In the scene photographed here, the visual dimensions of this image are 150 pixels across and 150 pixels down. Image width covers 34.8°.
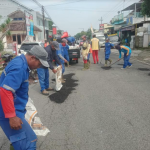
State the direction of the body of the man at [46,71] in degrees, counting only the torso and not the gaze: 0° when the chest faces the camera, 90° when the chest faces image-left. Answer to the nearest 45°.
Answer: approximately 270°

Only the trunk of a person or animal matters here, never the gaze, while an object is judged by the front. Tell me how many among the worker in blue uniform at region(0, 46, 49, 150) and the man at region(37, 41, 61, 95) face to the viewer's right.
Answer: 2

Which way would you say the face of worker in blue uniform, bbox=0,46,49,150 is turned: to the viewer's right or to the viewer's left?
to the viewer's right

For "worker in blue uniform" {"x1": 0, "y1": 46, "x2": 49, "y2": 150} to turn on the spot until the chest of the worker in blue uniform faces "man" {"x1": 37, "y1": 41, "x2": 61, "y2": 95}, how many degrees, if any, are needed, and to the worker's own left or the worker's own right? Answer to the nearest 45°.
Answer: approximately 90° to the worker's own left

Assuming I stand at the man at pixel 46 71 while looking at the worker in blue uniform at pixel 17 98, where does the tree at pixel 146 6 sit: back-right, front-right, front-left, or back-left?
back-left

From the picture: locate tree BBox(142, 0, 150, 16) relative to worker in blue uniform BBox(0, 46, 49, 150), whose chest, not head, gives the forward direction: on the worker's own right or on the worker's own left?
on the worker's own left

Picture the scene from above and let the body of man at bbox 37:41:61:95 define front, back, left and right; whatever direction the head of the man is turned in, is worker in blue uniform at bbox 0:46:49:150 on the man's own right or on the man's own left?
on the man's own right

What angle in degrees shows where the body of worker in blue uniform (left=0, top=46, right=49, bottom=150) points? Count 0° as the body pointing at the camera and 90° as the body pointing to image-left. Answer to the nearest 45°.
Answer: approximately 270°
